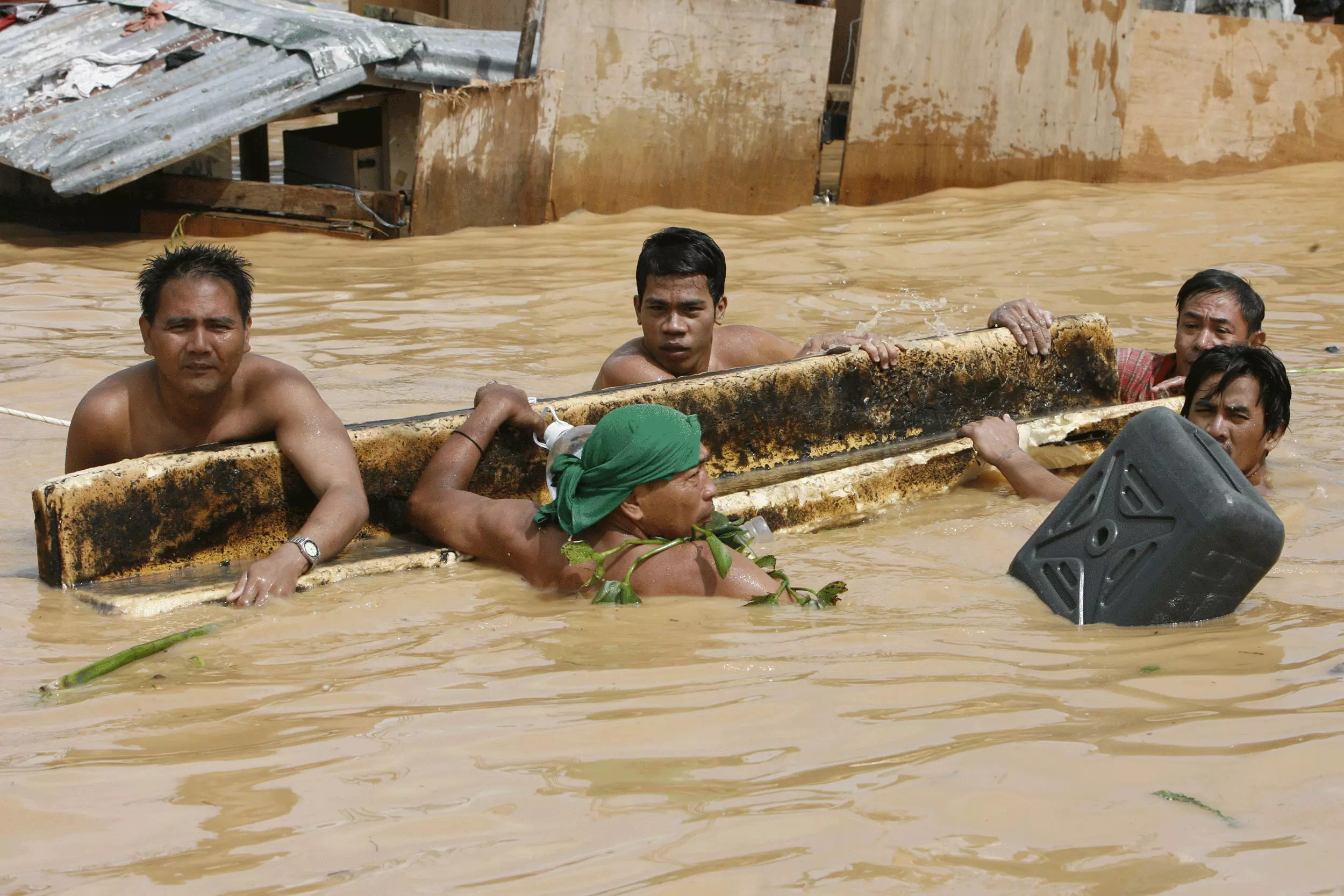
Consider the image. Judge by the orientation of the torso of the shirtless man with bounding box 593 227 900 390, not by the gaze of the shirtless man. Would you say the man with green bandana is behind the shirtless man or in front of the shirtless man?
in front

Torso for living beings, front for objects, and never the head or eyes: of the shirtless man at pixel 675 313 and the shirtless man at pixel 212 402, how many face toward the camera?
2

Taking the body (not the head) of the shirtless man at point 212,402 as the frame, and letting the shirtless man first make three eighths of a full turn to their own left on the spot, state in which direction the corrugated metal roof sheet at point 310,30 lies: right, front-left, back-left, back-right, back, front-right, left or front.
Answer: front-left

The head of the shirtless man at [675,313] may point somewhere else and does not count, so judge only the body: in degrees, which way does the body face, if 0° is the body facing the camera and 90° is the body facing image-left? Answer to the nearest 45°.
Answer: approximately 0°

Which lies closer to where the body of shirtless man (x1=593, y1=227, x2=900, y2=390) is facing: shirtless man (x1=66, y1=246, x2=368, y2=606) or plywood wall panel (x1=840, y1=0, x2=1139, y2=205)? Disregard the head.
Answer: the shirtless man

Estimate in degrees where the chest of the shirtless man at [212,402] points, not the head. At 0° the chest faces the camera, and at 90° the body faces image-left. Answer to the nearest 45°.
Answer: approximately 0°
